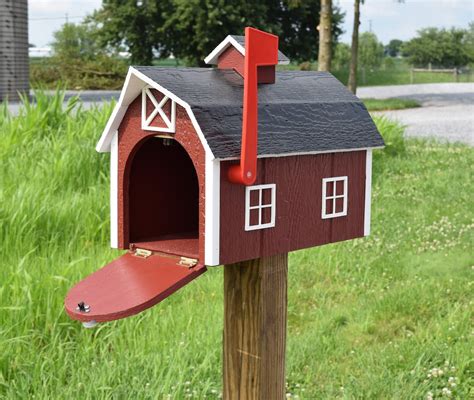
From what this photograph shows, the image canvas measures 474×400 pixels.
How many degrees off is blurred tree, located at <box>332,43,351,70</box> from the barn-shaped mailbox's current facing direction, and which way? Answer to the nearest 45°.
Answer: approximately 135° to its right

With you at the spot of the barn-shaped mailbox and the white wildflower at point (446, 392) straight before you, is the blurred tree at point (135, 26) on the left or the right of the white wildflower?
left

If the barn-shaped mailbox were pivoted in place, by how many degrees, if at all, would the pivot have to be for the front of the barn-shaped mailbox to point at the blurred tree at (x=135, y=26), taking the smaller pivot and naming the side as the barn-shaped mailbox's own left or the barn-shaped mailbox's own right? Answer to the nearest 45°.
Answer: approximately 135° to the barn-shaped mailbox's own right

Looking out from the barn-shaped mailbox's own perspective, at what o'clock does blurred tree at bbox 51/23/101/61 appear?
The blurred tree is roughly at 4 o'clock from the barn-shaped mailbox.

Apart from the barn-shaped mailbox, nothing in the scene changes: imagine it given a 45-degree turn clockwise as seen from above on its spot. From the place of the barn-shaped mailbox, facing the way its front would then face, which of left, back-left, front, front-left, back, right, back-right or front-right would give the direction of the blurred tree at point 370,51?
right

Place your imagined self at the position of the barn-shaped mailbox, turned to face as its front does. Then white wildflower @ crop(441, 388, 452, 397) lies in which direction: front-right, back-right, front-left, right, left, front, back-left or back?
back

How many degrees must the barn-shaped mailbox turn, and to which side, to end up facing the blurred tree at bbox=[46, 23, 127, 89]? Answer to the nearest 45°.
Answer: approximately 135° to its right

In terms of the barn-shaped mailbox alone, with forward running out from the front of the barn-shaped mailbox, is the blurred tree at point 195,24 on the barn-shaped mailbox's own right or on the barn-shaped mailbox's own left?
on the barn-shaped mailbox's own right

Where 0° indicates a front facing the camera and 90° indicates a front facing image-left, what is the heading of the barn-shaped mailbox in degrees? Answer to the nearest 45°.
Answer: approximately 45°
